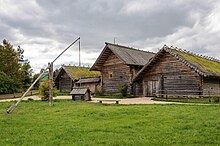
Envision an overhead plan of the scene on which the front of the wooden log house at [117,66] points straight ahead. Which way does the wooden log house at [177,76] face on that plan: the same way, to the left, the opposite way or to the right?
the same way

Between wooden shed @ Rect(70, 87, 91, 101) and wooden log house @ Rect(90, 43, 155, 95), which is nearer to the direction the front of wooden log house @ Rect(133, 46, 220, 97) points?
the wooden shed

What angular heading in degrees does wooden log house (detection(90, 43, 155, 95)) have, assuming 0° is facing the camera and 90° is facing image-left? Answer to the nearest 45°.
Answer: approximately 45°

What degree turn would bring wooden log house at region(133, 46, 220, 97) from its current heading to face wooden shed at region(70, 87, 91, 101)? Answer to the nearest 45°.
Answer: approximately 45° to its right

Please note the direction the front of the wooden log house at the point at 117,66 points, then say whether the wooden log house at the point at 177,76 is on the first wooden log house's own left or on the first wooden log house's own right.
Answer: on the first wooden log house's own left

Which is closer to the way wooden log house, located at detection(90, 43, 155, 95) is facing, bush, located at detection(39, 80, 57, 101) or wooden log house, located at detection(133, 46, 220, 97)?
the bush

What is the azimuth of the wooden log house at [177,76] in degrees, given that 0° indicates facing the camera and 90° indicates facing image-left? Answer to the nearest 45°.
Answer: approximately 45°

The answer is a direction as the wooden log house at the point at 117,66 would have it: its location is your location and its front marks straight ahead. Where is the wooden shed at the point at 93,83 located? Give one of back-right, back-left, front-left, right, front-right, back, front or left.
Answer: right

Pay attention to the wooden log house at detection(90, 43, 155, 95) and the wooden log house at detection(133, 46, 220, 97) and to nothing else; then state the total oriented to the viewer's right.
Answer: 0

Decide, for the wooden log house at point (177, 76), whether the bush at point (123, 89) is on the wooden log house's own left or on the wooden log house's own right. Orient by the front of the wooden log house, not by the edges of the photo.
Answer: on the wooden log house's own right
